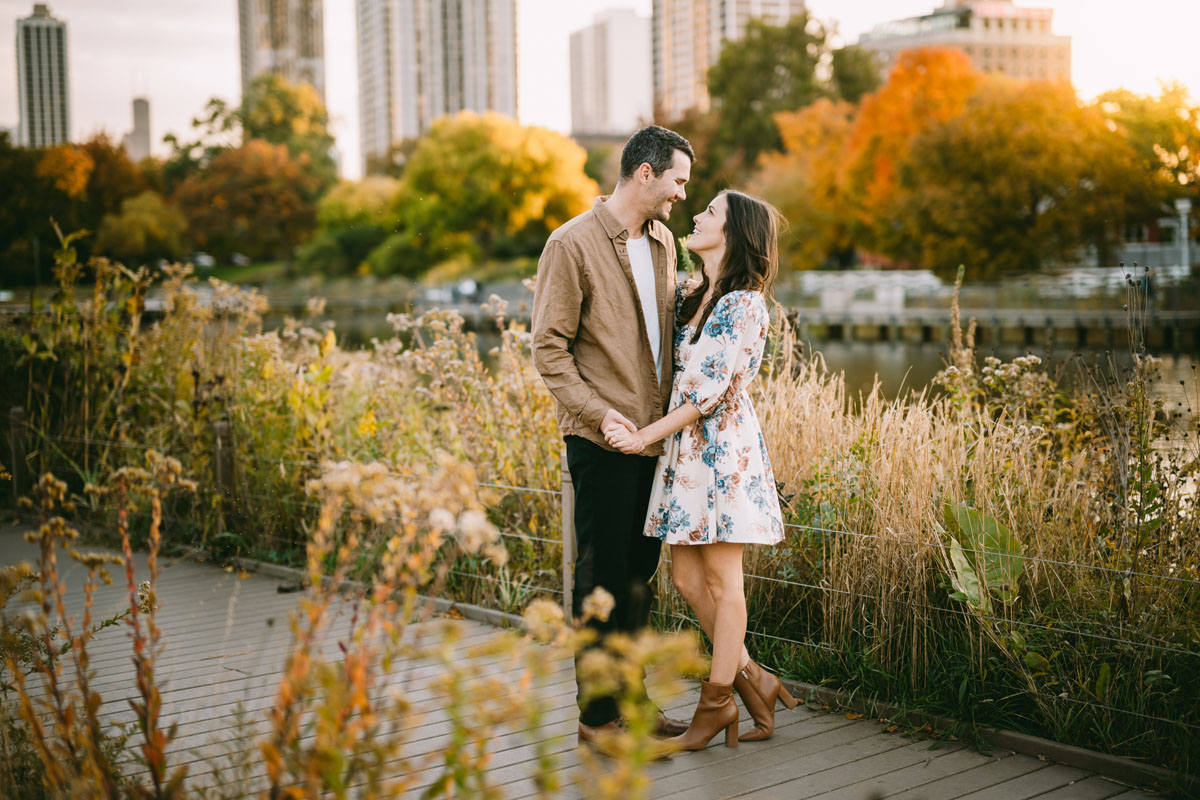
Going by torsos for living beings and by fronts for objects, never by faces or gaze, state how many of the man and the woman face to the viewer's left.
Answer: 1

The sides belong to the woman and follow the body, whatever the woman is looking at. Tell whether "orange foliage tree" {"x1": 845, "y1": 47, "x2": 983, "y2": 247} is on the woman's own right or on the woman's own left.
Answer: on the woman's own right

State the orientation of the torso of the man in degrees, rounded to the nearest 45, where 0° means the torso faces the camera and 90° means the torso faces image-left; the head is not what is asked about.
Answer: approximately 315°

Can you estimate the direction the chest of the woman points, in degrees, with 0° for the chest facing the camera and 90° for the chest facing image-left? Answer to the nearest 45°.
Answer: approximately 90°

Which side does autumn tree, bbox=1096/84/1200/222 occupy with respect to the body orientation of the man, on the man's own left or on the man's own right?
on the man's own left

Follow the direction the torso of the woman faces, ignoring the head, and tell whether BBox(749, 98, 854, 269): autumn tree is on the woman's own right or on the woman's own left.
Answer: on the woman's own right

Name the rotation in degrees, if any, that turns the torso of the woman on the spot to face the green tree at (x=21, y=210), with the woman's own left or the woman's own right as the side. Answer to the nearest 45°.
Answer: approximately 45° to the woman's own right

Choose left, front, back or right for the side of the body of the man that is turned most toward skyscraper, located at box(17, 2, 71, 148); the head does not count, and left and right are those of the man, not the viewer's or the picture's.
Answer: back

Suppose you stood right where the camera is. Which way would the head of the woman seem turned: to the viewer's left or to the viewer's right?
to the viewer's left

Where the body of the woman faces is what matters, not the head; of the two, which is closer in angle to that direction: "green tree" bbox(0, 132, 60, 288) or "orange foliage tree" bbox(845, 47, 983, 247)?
the green tree
